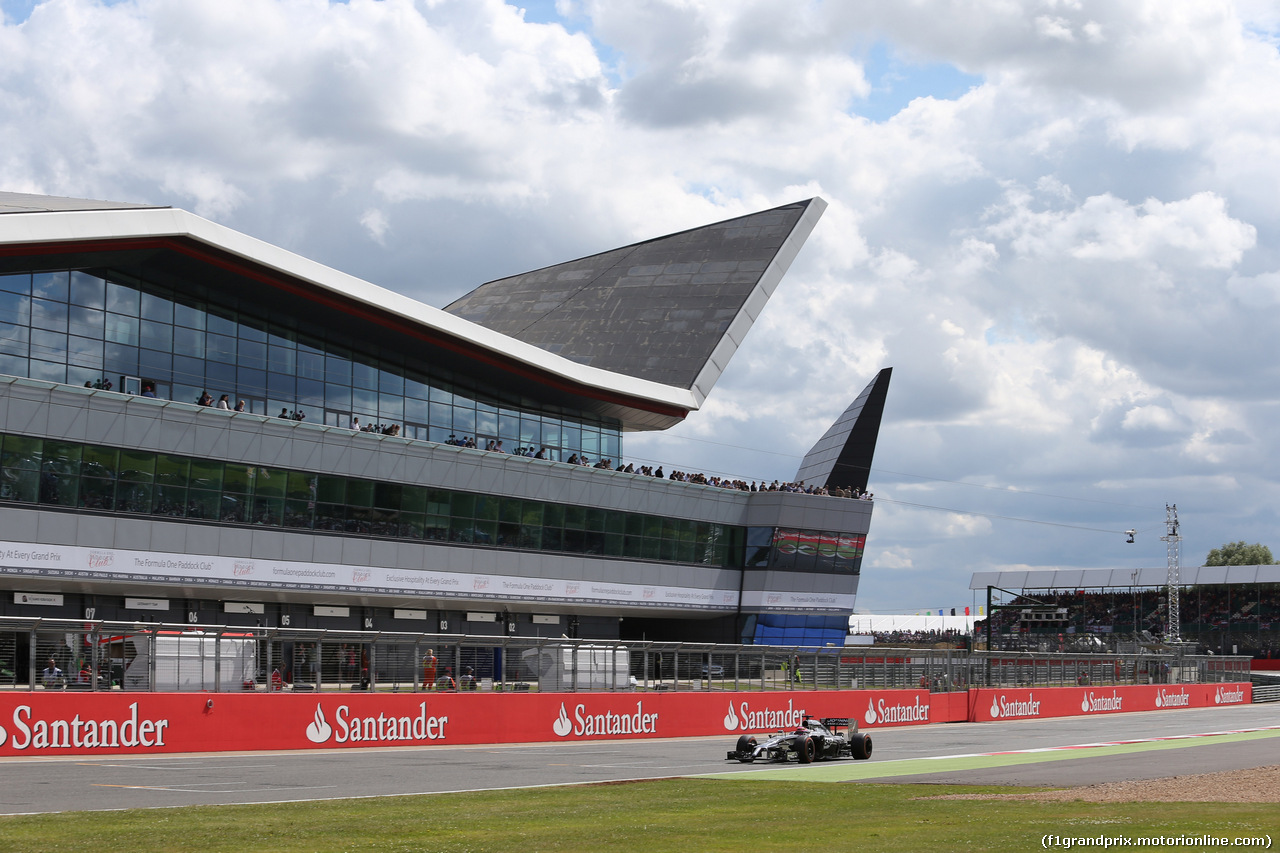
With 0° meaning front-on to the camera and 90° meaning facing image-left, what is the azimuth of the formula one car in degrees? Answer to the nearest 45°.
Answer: approximately 45°

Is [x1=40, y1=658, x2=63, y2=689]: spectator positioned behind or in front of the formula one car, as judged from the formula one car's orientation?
in front
